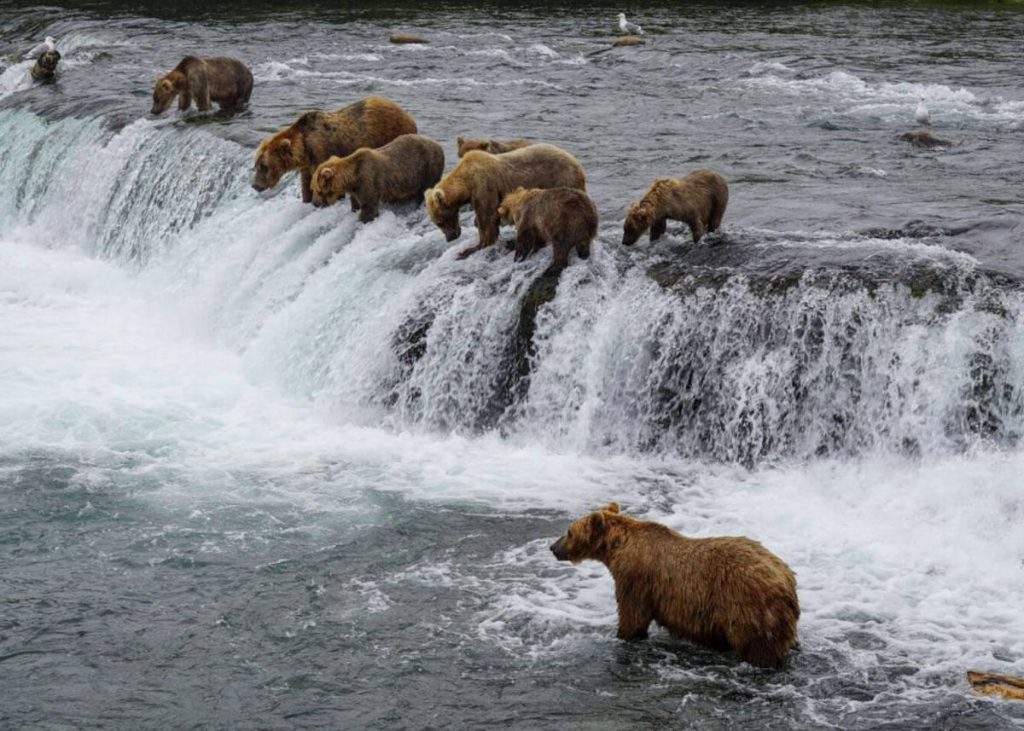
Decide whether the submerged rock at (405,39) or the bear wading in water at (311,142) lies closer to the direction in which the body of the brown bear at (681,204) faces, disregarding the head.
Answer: the bear wading in water

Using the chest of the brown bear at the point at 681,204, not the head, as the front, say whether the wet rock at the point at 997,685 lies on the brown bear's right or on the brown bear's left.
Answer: on the brown bear's left

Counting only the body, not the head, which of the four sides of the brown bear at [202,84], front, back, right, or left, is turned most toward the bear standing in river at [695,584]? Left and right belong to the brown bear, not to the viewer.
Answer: left

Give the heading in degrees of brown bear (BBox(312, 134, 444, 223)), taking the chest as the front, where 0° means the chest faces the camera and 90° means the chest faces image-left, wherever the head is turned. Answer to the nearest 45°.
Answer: approximately 45°

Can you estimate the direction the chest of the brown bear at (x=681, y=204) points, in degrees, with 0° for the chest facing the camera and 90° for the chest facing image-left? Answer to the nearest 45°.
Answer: approximately 45°

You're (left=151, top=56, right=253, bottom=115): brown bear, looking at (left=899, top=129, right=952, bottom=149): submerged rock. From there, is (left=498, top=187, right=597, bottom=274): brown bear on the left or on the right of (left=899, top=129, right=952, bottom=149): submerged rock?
right

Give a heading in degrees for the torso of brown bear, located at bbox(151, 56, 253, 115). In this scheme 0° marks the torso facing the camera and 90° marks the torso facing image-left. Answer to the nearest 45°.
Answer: approximately 90°
